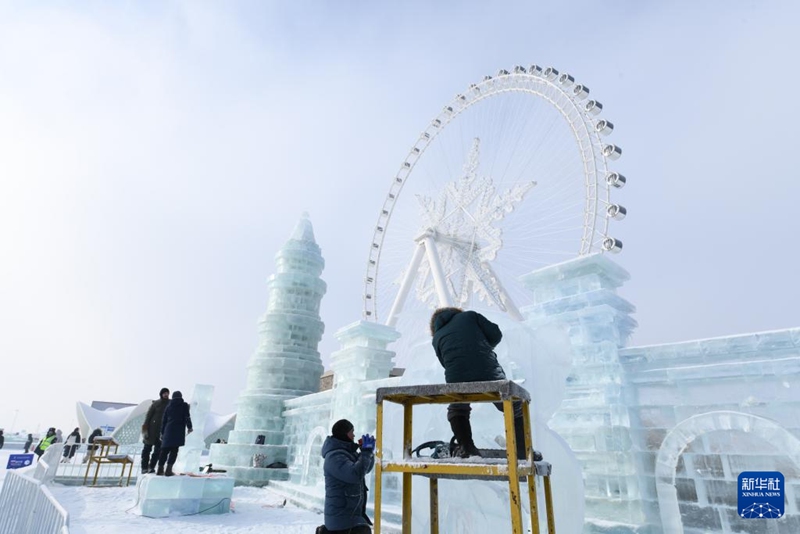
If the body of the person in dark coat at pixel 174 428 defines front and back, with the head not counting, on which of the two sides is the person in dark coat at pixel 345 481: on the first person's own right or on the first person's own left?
on the first person's own right

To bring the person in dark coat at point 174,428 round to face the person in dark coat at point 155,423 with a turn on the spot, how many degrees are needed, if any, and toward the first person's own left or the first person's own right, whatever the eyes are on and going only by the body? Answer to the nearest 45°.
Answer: approximately 45° to the first person's own left

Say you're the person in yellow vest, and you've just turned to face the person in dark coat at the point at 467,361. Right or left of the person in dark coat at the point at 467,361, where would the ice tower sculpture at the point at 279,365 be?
left

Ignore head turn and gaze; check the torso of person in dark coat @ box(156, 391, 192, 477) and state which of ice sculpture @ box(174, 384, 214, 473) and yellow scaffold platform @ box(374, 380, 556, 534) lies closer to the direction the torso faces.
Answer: the ice sculpture

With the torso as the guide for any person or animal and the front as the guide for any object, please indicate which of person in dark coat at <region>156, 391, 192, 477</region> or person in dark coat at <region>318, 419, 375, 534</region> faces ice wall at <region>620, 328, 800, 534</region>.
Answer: person in dark coat at <region>318, 419, 375, 534</region>

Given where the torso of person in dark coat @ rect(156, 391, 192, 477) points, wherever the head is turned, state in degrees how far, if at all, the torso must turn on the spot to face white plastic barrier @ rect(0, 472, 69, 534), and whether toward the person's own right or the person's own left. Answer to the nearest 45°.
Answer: approximately 180°

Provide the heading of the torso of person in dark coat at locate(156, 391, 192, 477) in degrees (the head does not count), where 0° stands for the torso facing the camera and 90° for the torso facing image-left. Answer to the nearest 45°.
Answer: approximately 225°

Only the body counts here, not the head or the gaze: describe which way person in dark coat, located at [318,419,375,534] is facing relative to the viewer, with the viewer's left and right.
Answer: facing to the right of the viewer

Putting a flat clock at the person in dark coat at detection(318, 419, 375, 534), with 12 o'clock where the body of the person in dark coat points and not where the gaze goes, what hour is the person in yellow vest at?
The person in yellow vest is roughly at 8 o'clock from the person in dark coat.
